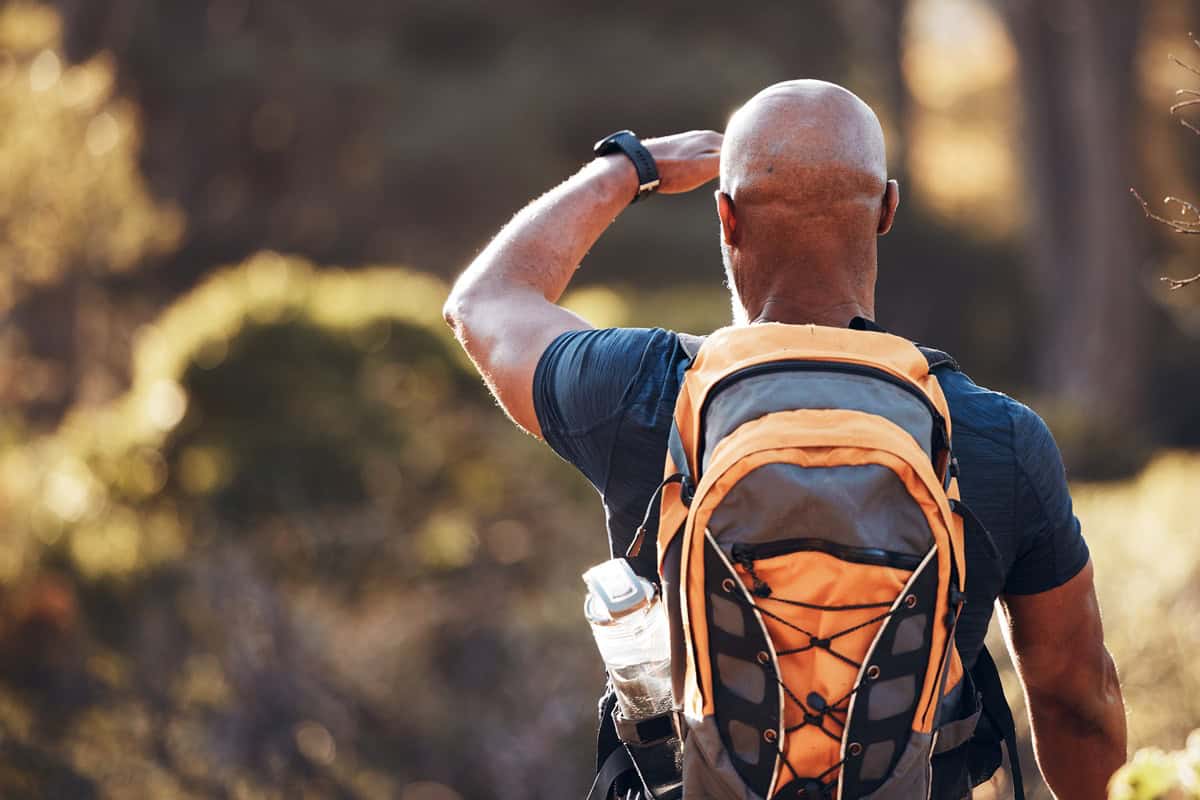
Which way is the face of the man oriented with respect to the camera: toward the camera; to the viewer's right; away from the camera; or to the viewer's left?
away from the camera

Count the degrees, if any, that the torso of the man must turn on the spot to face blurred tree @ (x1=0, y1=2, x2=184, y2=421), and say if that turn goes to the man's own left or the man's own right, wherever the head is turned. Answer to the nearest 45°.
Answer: approximately 45° to the man's own left

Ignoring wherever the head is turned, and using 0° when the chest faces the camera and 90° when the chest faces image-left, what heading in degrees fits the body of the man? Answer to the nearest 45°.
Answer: approximately 180°

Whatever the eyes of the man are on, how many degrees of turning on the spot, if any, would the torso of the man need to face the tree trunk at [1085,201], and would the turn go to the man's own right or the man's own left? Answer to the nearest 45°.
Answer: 0° — they already face it
